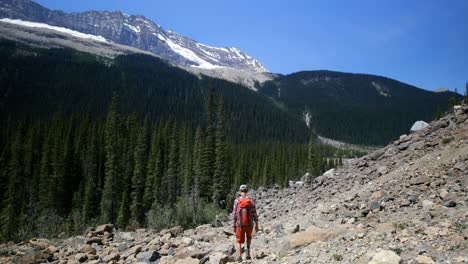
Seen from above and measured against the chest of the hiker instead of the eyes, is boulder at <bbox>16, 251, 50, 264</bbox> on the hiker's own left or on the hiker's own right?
on the hiker's own left

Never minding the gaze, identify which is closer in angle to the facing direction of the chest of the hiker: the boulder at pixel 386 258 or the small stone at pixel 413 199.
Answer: the small stone

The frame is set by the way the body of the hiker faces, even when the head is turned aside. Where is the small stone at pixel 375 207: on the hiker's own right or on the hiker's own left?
on the hiker's own right

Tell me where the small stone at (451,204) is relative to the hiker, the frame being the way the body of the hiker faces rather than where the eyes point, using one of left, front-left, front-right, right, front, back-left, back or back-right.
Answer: right

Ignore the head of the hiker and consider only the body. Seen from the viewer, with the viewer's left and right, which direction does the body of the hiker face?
facing away from the viewer

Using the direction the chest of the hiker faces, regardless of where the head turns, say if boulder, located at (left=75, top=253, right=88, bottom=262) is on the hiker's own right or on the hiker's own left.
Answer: on the hiker's own left

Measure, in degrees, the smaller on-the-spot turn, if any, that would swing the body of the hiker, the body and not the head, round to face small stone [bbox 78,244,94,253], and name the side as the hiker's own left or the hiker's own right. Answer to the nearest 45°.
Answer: approximately 45° to the hiker's own left

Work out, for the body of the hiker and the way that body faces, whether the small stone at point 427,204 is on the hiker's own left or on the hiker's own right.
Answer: on the hiker's own right

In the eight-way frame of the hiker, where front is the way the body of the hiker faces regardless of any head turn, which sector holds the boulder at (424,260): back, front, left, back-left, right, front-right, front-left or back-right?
back-right

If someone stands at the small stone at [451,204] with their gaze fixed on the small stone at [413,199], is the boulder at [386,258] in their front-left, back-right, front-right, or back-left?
back-left
